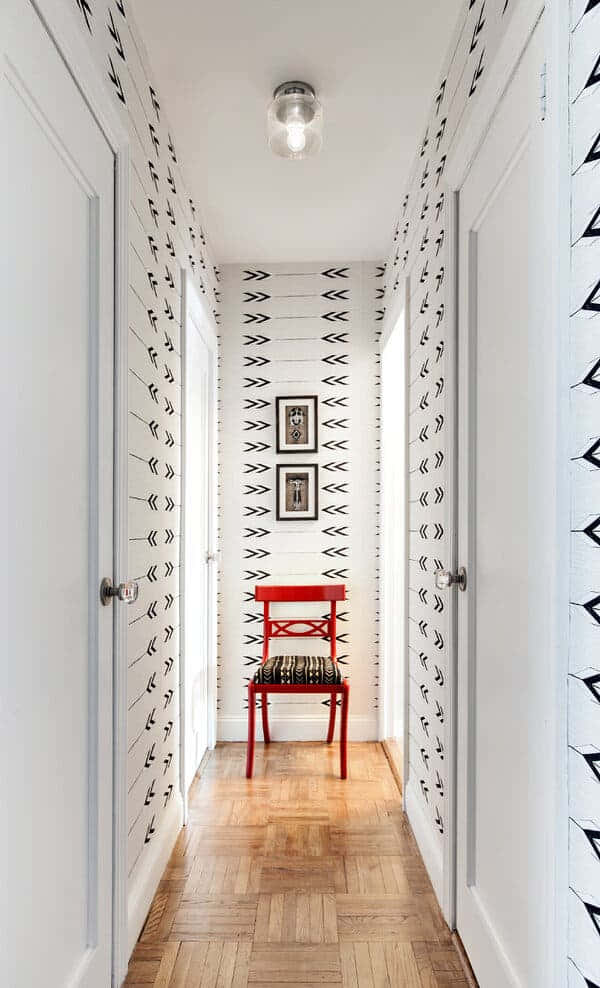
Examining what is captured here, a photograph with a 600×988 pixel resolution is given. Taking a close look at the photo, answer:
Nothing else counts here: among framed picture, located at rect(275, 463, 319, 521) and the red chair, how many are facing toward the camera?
2

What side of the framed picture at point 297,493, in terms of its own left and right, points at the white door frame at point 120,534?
front

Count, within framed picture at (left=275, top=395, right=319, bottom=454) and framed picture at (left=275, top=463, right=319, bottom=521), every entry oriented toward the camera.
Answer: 2

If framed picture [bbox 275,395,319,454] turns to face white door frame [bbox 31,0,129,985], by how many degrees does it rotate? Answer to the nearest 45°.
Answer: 0° — it already faces it

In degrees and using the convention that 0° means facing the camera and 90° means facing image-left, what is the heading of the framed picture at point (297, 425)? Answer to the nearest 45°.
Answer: approximately 0°
